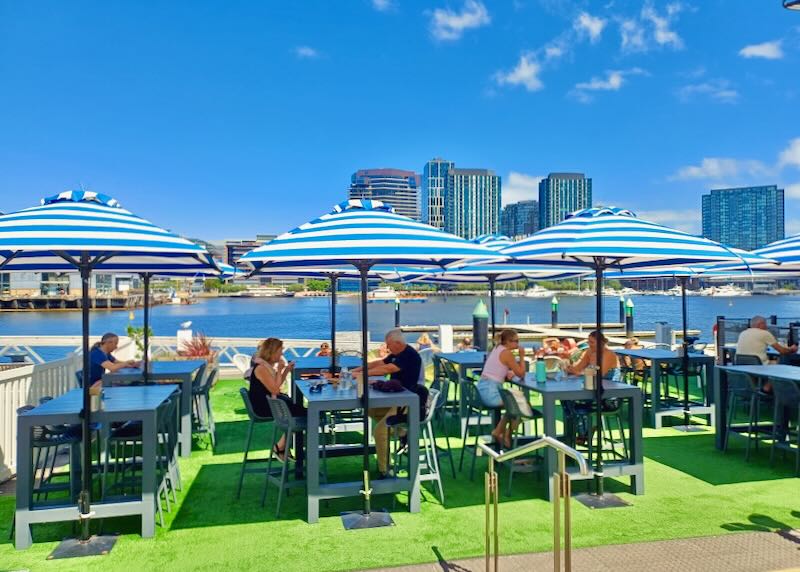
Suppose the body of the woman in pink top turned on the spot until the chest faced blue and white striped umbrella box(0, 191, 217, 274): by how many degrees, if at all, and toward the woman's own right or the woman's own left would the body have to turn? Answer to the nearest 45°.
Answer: approximately 135° to the woman's own right

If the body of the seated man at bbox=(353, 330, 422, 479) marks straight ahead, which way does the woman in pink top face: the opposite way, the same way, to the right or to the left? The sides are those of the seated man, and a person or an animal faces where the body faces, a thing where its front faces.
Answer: the opposite way

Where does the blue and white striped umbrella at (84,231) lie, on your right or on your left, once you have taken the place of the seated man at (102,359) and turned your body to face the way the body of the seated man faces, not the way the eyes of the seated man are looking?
on your right

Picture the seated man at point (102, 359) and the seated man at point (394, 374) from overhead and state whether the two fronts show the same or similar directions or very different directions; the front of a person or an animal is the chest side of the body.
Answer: very different directions

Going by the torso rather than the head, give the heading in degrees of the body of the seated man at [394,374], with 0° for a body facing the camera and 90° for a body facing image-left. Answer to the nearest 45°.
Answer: approximately 90°

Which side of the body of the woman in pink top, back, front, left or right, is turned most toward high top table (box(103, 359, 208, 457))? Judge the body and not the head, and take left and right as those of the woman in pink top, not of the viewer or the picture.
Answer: back

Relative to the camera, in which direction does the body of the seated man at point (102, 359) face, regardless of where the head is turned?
to the viewer's right

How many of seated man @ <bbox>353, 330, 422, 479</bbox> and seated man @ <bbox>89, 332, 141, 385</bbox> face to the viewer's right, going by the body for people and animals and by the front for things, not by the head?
1

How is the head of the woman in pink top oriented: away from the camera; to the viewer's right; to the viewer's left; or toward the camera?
to the viewer's right
